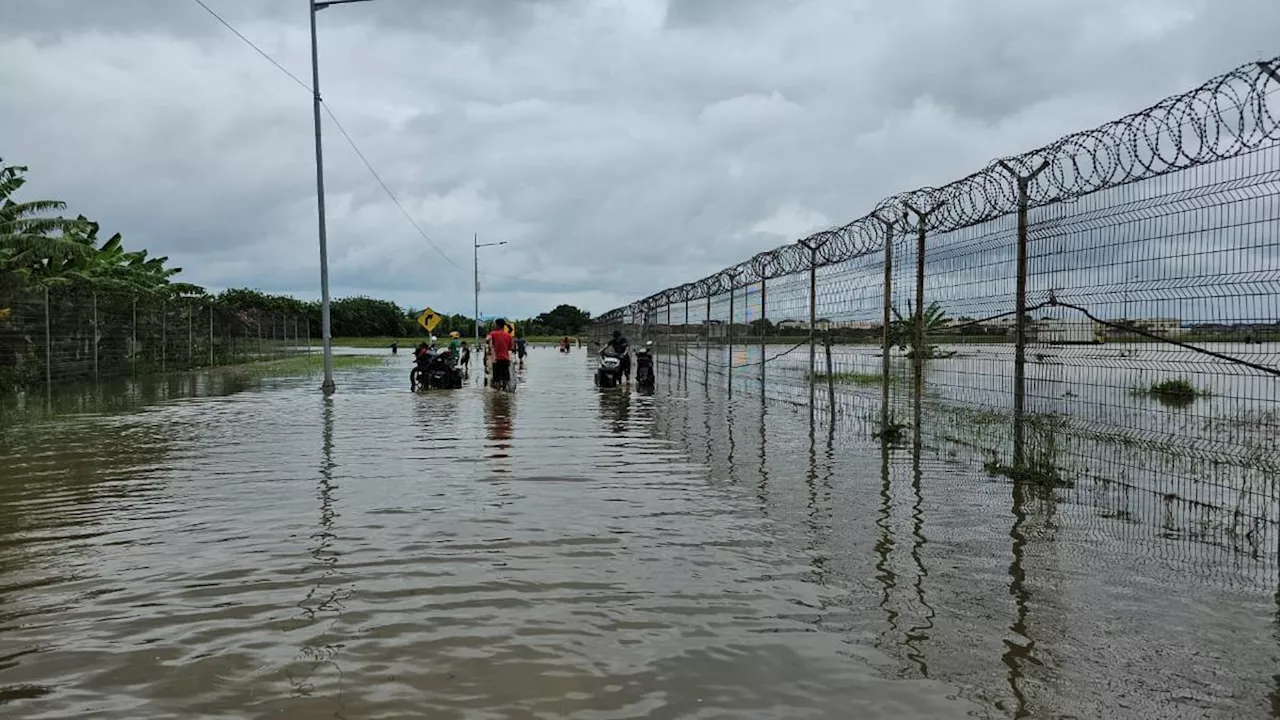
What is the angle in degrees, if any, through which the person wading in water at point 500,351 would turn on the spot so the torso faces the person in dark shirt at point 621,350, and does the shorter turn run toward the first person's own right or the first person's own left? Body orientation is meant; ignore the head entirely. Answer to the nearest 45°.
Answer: approximately 45° to the first person's own right

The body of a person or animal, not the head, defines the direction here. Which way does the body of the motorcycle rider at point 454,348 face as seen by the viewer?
away from the camera

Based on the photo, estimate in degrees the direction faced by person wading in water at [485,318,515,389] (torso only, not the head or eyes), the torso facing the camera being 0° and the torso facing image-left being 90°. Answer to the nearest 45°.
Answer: approximately 180°

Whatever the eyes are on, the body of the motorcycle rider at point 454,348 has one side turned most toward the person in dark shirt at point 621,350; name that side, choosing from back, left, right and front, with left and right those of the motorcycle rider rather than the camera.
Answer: right
